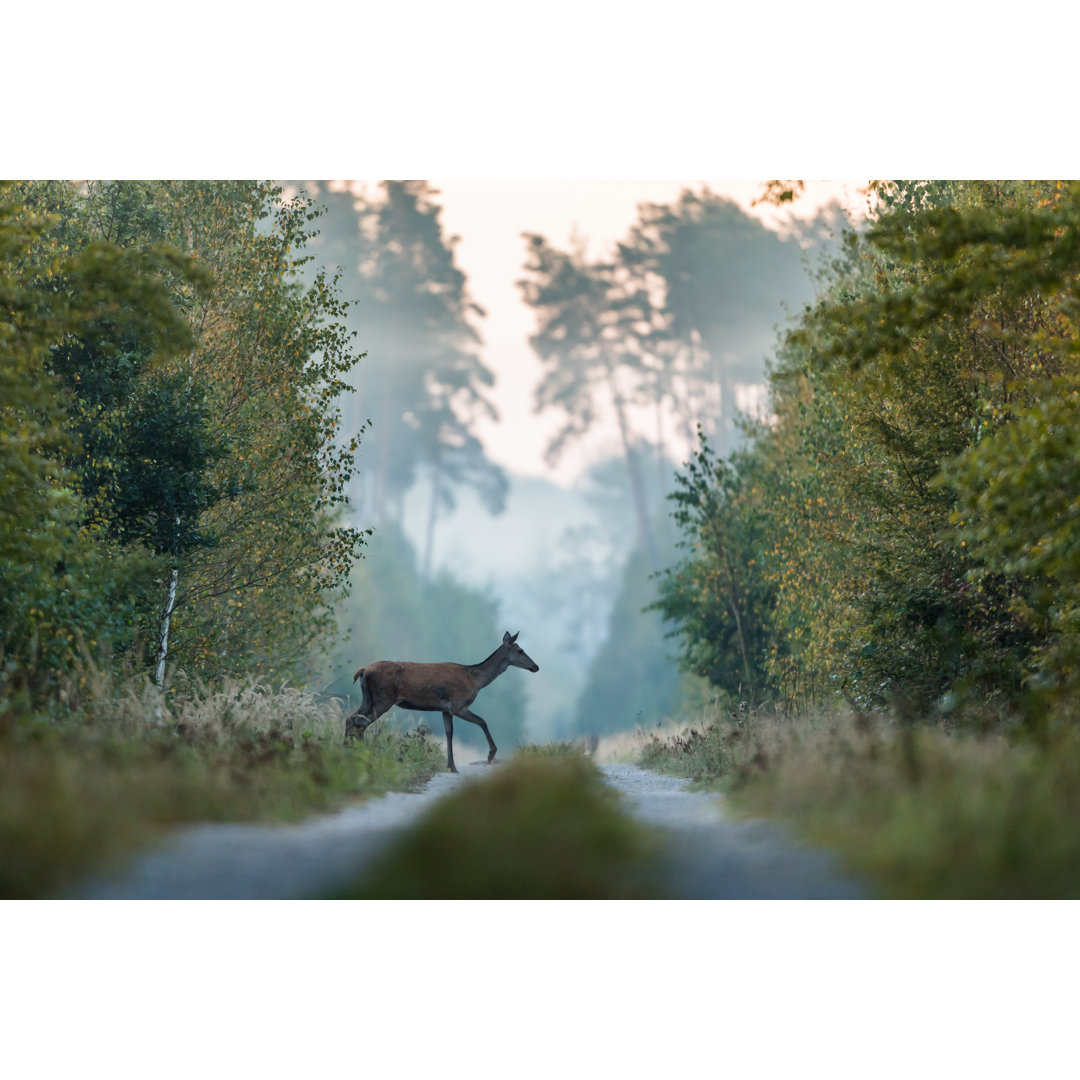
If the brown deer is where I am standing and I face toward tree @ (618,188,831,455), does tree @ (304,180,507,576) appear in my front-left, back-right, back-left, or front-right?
front-left

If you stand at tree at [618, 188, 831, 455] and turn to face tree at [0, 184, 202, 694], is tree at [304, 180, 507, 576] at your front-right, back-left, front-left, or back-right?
front-right

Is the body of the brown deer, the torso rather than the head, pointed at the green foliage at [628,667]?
no

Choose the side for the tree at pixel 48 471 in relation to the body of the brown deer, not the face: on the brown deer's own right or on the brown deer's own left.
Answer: on the brown deer's own right

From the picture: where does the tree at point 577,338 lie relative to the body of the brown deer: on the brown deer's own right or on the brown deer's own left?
on the brown deer's own left

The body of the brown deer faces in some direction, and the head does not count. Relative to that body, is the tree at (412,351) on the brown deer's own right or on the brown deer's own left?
on the brown deer's own left

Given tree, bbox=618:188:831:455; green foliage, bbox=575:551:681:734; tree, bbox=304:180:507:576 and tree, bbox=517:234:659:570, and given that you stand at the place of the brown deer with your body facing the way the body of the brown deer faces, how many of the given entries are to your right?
0

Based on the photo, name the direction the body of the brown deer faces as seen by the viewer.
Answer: to the viewer's right

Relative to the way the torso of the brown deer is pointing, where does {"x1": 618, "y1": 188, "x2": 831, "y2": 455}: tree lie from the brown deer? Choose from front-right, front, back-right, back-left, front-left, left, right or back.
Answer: front-left
